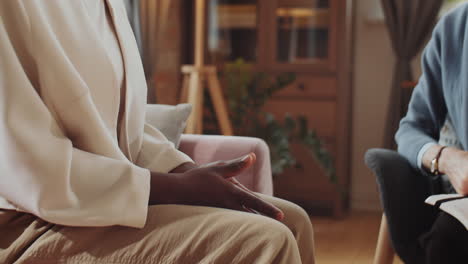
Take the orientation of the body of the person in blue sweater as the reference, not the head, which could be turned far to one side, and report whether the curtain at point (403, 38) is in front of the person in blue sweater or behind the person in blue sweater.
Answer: behind

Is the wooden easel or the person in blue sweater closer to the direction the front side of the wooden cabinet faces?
the person in blue sweater

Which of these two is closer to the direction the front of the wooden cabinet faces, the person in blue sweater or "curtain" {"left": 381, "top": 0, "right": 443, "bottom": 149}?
the person in blue sweater

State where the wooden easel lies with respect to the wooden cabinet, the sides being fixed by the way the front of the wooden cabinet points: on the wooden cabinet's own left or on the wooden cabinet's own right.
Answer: on the wooden cabinet's own right

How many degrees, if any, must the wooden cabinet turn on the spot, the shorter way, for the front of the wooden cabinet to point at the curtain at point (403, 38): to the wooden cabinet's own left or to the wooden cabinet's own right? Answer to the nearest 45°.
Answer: approximately 90° to the wooden cabinet's own left

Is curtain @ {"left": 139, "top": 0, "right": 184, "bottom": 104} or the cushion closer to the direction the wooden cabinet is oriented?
the cushion
